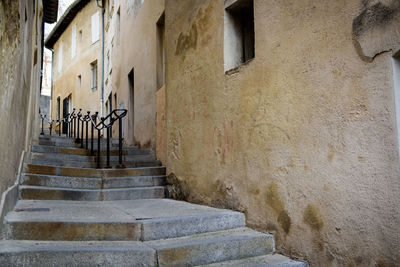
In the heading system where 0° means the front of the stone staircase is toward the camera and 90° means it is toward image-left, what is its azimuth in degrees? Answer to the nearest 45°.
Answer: approximately 0°
